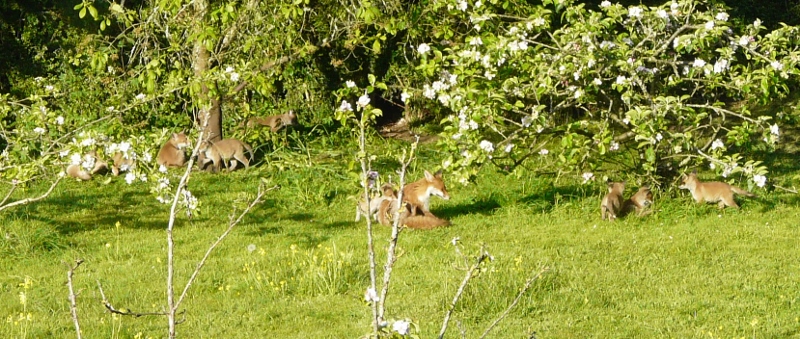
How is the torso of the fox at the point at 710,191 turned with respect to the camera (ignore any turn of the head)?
to the viewer's left

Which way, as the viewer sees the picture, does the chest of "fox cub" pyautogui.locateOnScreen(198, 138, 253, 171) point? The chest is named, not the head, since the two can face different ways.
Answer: to the viewer's left

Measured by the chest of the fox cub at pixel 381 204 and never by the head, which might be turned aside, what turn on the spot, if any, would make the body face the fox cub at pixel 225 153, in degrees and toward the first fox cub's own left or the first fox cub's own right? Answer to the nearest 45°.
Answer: approximately 135° to the first fox cub's own left

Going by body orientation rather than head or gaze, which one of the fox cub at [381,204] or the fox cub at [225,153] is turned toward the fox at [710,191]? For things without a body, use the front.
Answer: the fox cub at [381,204]

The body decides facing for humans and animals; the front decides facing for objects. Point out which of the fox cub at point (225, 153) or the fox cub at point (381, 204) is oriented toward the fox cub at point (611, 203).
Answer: the fox cub at point (381, 204)

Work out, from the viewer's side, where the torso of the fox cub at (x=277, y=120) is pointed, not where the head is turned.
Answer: to the viewer's right

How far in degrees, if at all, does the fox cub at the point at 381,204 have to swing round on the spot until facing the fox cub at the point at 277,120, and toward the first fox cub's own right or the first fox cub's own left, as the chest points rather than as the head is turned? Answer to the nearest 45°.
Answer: approximately 90° to the first fox cub's own left

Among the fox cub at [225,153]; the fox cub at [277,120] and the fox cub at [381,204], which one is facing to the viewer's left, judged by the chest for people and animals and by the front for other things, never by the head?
the fox cub at [225,153]

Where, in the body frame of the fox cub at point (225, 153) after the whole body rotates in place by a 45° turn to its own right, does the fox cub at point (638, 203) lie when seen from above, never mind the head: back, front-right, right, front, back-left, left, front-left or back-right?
back

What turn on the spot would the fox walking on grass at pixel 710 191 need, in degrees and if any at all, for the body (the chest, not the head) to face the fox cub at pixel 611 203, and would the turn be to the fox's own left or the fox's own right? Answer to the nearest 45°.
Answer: approximately 45° to the fox's own left

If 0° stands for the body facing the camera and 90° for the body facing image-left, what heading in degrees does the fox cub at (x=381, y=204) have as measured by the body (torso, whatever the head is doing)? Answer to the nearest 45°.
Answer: approximately 270°

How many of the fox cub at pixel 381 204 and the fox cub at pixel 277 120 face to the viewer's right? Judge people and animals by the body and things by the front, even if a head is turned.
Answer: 2

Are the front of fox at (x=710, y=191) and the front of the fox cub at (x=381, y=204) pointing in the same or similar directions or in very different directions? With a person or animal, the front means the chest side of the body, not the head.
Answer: very different directions

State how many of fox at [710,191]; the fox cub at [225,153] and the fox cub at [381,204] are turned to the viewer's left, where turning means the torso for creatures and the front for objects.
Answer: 2
